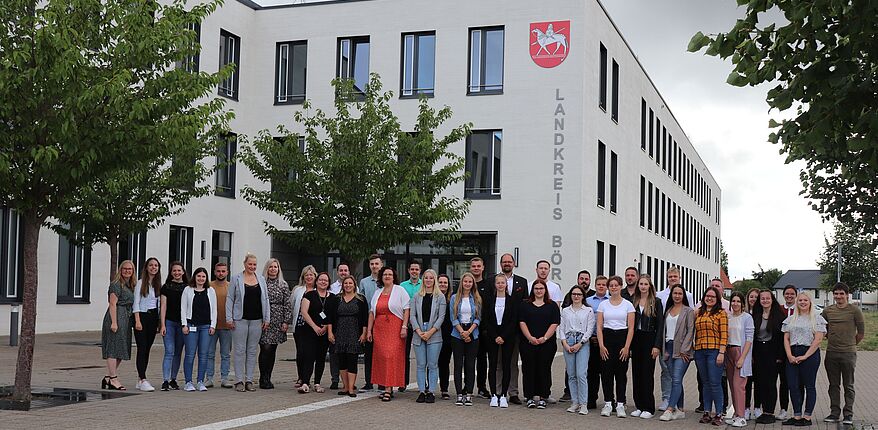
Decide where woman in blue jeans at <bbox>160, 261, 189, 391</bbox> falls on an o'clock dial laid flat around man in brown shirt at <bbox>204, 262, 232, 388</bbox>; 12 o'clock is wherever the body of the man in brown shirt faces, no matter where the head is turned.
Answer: The woman in blue jeans is roughly at 2 o'clock from the man in brown shirt.

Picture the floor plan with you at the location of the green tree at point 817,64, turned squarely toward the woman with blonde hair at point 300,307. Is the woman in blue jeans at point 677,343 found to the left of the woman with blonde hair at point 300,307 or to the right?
right

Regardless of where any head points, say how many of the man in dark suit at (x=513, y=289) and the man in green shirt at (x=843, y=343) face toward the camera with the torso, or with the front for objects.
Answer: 2

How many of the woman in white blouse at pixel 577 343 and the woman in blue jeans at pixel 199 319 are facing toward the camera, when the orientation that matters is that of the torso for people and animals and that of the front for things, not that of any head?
2

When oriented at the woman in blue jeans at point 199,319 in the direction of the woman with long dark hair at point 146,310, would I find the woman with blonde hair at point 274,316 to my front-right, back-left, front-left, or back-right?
back-right

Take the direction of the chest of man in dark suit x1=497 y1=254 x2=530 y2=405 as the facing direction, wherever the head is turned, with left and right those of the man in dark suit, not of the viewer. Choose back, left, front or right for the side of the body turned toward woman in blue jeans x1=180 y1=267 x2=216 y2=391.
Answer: right

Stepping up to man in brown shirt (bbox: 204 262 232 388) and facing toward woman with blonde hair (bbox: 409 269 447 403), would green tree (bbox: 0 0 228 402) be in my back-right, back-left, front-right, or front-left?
back-right

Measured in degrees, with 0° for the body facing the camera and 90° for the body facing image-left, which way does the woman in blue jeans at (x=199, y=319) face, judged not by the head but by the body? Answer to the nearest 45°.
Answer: approximately 0°

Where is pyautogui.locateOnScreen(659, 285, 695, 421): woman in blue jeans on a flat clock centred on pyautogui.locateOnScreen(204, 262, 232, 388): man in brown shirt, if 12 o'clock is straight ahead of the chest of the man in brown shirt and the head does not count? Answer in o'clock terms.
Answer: The woman in blue jeans is roughly at 10 o'clock from the man in brown shirt.

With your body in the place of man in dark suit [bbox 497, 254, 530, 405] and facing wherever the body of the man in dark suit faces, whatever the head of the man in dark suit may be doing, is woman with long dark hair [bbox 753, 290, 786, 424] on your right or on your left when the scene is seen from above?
on your left

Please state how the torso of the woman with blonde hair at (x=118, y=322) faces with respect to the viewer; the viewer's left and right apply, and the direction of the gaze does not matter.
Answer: facing the viewer and to the right of the viewer

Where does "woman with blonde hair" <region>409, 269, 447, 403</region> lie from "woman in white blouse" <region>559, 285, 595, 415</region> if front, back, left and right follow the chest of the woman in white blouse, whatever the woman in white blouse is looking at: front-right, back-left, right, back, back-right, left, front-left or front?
right

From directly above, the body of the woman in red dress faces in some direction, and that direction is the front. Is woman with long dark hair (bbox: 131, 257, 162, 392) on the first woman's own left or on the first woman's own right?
on the first woman's own right
